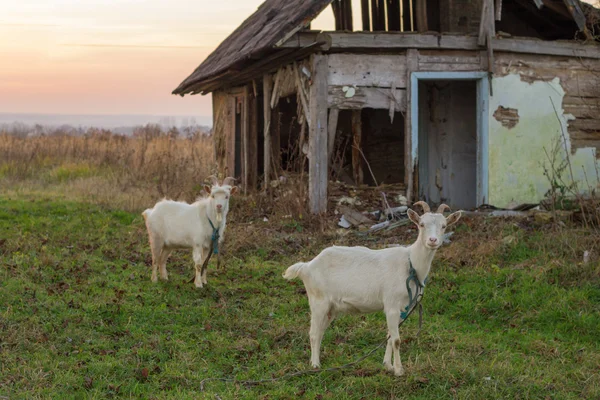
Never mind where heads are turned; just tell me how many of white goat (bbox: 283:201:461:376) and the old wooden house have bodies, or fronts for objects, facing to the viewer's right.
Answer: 1

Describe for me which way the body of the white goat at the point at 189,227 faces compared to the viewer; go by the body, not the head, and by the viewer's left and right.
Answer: facing the viewer and to the right of the viewer

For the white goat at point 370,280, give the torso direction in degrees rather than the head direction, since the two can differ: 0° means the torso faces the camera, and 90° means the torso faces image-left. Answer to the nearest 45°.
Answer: approximately 270°

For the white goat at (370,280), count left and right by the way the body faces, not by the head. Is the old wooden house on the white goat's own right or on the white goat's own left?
on the white goat's own left

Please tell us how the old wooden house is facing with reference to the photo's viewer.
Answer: facing the viewer

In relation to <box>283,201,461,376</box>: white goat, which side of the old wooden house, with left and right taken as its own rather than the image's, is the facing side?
front

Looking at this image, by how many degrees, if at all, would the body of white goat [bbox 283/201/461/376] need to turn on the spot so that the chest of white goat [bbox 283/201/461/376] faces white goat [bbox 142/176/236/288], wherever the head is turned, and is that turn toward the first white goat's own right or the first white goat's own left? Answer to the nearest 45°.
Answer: approximately 135° to the first white goat's own left

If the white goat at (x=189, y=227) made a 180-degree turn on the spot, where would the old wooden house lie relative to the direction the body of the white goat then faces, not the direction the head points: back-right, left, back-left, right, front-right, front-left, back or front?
right

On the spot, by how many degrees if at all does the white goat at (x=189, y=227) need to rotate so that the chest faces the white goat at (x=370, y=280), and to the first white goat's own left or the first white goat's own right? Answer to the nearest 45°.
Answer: approximately 45° to the first white goat's own right
